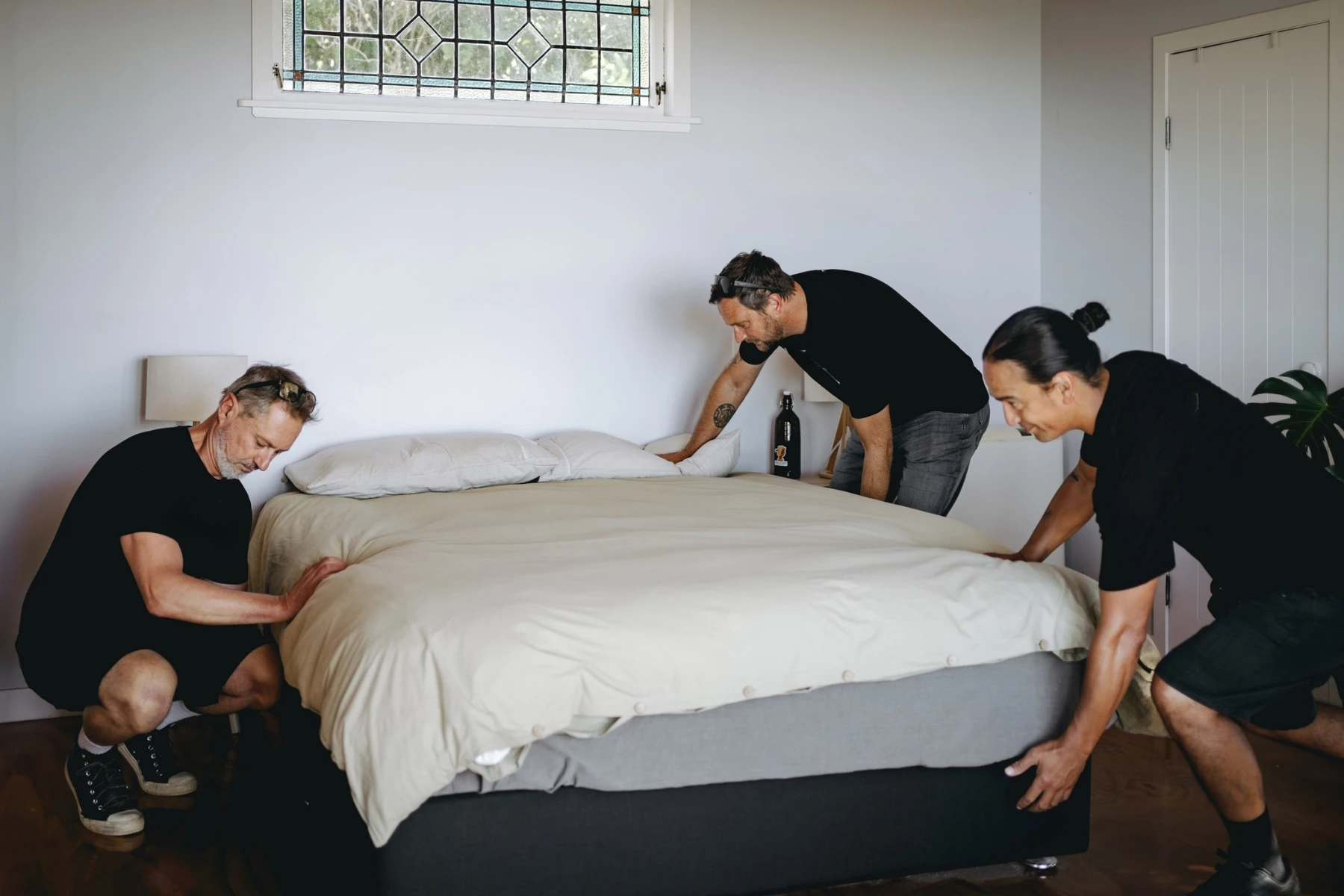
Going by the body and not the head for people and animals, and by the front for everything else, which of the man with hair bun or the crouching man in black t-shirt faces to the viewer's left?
the man with hair bun

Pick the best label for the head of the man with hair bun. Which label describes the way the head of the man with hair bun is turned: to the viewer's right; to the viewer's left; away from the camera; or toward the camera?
to the viewer's left

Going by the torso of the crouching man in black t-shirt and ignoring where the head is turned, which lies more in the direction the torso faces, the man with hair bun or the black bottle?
the man with hair bun

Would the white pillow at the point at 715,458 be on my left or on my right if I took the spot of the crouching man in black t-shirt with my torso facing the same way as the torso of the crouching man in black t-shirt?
on my left

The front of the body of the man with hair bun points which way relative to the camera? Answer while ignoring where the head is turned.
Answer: to the viewer's left

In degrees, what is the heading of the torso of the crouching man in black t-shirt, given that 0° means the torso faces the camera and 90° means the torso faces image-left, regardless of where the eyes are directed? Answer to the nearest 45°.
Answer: approximately 315°

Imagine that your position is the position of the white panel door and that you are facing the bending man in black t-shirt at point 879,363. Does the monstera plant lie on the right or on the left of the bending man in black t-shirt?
left

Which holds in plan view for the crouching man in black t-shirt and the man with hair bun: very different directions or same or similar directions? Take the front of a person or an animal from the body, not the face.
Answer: very different directions
